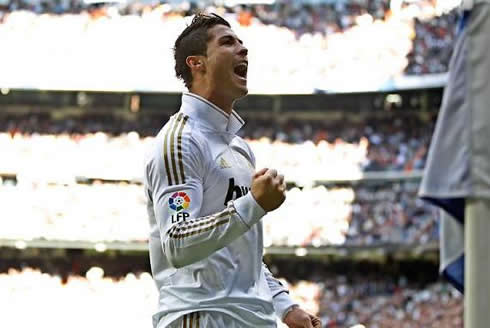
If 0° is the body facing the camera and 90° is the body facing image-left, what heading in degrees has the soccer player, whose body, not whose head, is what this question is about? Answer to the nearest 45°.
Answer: approximately 315°
